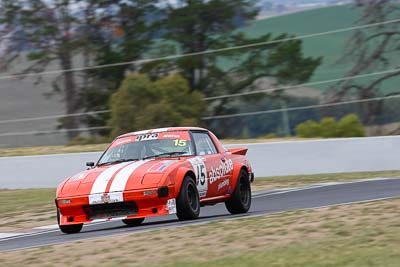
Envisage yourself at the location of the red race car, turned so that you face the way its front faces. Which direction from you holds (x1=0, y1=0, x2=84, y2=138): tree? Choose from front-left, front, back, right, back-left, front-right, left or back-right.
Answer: back-right

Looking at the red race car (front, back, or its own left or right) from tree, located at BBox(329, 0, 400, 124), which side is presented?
back

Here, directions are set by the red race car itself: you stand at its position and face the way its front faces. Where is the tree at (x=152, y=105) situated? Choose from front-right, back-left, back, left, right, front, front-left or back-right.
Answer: back-right

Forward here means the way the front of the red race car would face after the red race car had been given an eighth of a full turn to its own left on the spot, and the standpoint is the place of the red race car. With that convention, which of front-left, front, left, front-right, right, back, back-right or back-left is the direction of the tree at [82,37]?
back

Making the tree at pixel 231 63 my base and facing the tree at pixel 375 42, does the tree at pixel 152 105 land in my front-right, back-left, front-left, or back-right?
back-right

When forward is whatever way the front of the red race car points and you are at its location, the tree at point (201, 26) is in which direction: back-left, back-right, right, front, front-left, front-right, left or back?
back-right

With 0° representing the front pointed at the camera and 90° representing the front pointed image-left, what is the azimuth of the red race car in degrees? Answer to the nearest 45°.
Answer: approximately 45°
